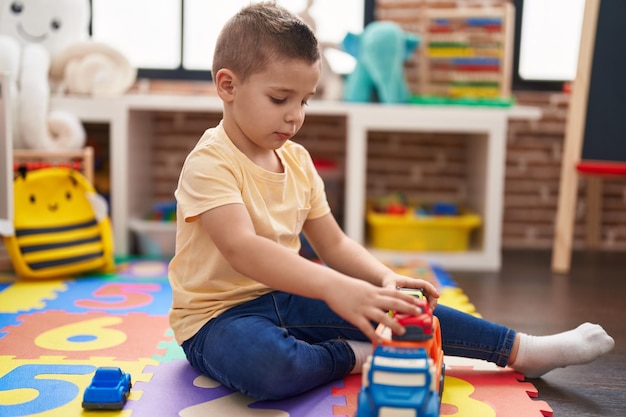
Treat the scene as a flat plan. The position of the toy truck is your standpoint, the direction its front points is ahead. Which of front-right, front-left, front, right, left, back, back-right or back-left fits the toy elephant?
back

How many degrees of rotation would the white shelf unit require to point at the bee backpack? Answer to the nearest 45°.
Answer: approximately 90° to its right

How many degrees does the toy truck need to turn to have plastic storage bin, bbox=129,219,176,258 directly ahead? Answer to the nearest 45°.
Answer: approximately 135° to its right

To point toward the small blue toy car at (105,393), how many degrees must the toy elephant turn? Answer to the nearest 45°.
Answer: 0° — it already faces it

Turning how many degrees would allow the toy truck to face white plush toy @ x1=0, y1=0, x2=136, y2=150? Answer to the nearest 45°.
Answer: approximately 135° to its right
